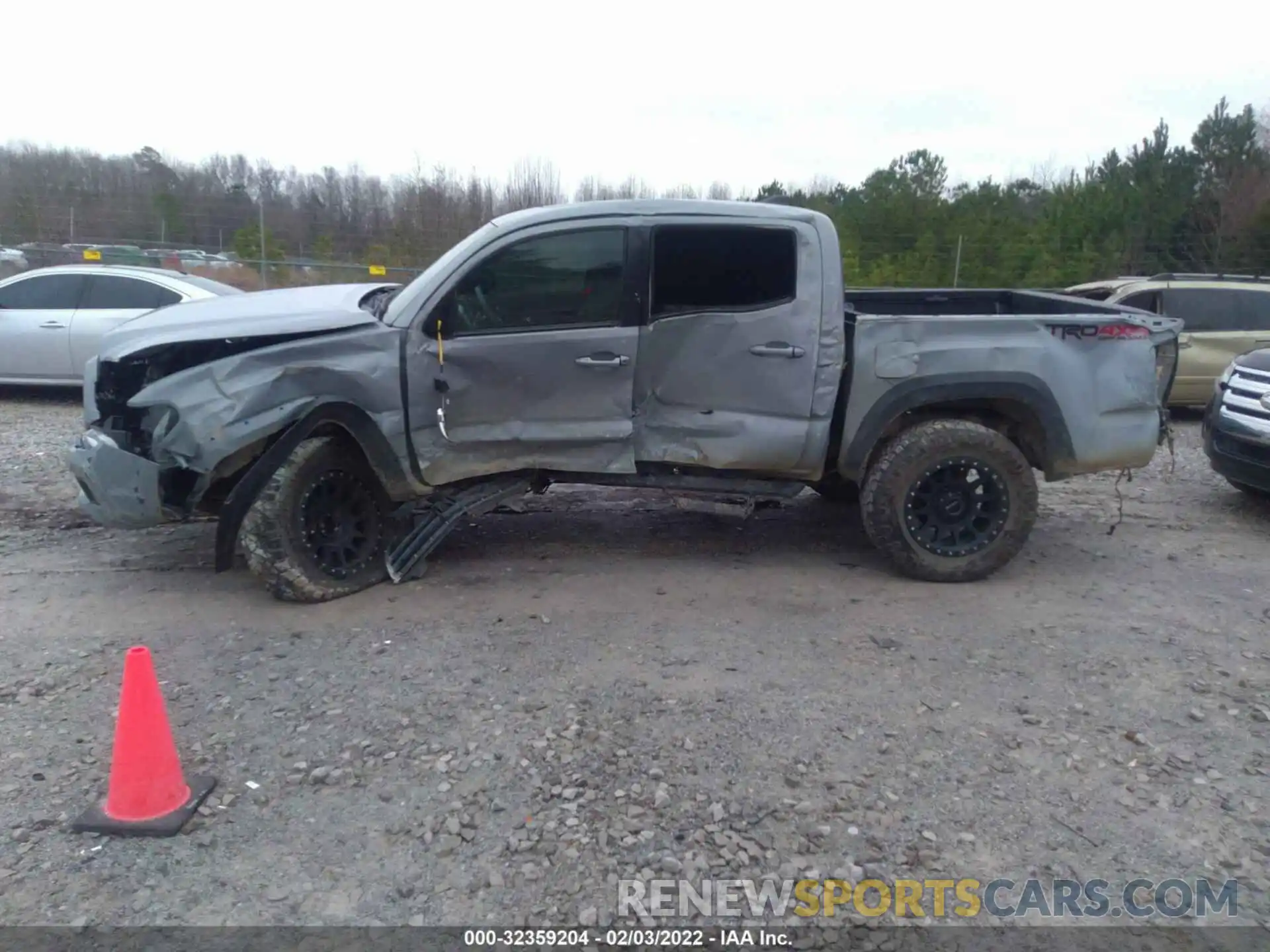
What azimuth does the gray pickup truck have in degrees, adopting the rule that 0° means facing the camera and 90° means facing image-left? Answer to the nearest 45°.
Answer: approximately 90°

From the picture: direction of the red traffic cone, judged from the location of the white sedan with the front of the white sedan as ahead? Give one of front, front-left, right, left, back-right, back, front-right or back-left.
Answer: left

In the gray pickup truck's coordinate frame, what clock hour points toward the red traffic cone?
The red traffic cone is roughly at 10 o'clock from the gray pickup truck.

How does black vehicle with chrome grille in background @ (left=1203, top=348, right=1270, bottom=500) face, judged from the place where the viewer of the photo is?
facing the viewer and to the left of the viewer

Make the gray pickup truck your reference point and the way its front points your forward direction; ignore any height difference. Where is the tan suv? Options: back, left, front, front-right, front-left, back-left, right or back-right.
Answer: back-right

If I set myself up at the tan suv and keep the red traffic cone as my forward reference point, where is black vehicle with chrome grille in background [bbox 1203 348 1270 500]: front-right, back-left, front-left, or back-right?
front-left

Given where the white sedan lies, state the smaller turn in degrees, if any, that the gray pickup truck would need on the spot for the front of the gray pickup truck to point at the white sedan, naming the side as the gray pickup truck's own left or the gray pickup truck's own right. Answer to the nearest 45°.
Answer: approximately 45° to the gray pickup truck's own right

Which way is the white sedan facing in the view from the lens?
facing to the left of the viewer

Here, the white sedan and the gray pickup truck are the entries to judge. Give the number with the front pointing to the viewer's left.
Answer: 2
